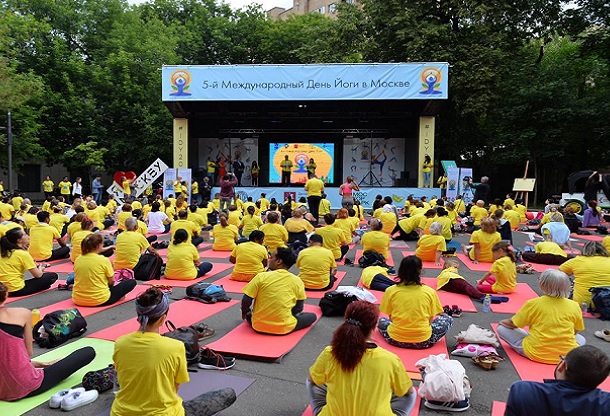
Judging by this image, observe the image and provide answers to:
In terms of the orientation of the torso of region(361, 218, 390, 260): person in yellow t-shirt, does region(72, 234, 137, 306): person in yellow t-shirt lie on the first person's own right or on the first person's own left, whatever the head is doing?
on the first person's own left

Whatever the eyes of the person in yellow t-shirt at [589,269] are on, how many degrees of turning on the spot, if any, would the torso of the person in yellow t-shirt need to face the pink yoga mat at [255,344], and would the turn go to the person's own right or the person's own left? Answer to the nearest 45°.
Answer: approximately 135° to the person's own left

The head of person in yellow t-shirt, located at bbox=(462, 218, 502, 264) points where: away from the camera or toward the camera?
away from the camera

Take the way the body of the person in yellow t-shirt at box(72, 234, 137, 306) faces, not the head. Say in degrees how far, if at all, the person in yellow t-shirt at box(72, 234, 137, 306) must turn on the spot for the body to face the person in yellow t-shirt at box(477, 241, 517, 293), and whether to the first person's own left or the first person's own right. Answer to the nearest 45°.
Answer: approximately 45° to the first person's own right

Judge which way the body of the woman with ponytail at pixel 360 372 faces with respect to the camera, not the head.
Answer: away from the camera

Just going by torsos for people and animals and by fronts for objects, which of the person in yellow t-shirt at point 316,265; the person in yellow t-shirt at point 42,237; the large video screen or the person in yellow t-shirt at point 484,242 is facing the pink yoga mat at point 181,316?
the large video screen

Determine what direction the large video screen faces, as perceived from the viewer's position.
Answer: facing the viewer

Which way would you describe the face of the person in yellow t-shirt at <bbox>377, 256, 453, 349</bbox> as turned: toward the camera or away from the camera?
away from the camera

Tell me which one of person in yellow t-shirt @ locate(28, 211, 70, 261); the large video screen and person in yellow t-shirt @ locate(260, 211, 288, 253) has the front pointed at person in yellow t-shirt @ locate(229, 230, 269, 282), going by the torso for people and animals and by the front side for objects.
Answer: the large video screen

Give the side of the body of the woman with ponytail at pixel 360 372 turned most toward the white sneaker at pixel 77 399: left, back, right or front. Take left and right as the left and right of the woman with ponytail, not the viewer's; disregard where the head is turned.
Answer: left

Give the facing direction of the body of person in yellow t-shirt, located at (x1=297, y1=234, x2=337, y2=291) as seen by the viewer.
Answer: away from the camera

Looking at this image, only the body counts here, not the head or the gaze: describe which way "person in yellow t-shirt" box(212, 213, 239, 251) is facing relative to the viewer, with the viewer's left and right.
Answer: facing away from the viewer

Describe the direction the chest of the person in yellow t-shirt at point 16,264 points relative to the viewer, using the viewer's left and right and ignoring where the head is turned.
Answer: facing away from the viewer and to the right of the viewer

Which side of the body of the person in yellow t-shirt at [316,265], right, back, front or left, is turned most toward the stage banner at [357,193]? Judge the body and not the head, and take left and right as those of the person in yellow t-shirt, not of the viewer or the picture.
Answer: front

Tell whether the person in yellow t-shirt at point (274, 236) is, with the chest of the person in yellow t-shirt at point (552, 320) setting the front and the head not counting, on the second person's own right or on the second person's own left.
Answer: on the second person's own left

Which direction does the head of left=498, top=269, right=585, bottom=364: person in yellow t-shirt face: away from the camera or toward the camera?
away from the camera

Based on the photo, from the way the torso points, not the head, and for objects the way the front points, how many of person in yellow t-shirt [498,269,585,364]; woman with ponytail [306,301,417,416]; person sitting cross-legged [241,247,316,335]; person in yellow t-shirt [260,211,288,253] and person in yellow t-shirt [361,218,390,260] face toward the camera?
0

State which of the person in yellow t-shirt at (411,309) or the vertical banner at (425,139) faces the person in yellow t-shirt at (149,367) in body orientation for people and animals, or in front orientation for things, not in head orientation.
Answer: the vertical banner

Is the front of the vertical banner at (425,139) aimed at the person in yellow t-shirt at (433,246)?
yes
